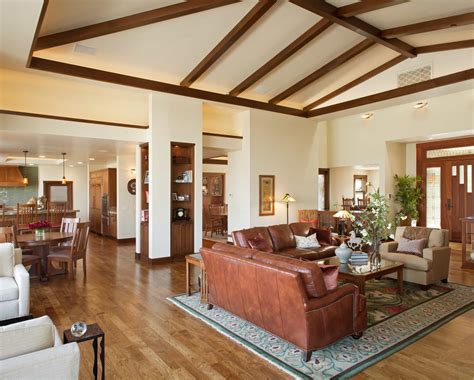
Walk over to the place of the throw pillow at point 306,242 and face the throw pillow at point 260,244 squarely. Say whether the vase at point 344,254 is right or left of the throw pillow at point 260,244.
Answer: left

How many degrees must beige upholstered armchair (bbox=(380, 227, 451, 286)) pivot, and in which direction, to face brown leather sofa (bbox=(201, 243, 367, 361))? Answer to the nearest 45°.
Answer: approximately 45° to its left

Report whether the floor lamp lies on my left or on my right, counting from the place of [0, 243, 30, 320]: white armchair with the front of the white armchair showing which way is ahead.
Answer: on my left

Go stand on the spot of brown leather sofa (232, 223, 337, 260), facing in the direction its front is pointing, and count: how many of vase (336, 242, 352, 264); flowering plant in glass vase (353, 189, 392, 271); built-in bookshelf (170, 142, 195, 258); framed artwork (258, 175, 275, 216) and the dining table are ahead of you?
2

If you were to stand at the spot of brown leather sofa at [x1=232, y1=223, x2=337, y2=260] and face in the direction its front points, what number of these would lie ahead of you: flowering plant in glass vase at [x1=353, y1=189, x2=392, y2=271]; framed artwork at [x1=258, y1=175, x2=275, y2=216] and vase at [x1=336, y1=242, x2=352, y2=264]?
2

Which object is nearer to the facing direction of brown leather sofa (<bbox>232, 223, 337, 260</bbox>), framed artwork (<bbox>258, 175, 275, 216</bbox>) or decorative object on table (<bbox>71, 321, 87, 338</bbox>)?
the decorative object on table

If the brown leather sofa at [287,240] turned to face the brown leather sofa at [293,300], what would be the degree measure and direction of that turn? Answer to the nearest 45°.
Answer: approximately 45° to its right
